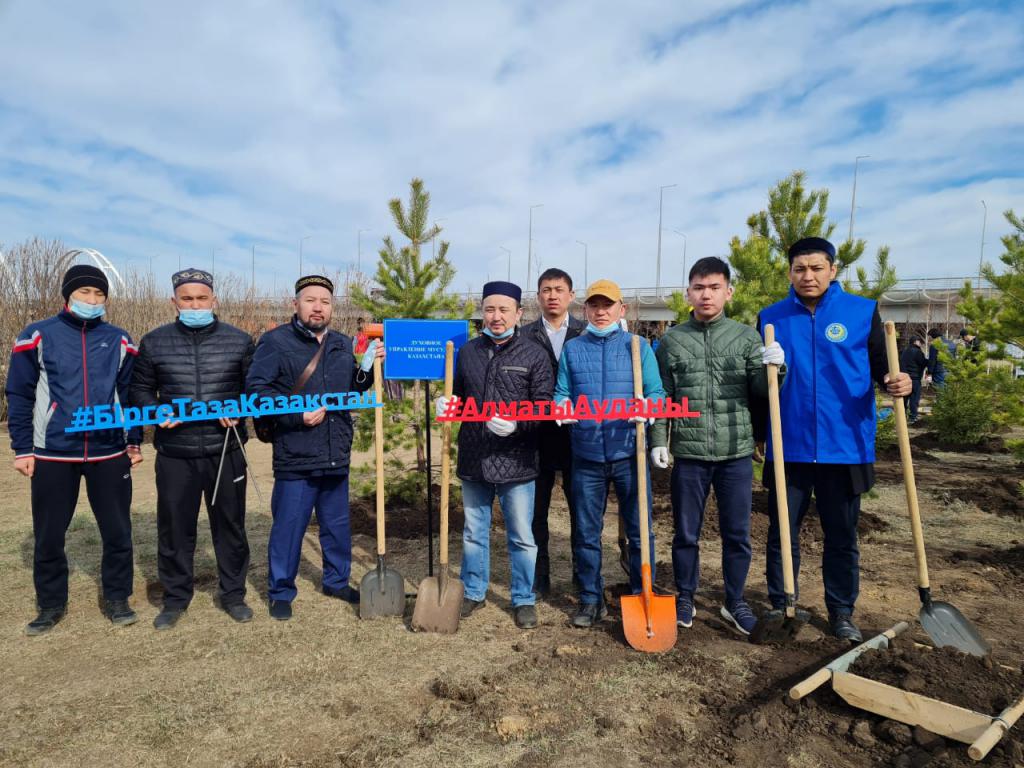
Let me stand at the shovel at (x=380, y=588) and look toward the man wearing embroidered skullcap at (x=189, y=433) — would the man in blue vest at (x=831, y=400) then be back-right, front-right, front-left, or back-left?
back-left

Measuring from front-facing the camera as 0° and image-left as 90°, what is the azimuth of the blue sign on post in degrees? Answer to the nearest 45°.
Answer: approximately 0°

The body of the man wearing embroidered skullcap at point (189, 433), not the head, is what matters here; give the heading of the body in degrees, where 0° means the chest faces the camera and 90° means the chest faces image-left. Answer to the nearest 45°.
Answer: approximately 0°

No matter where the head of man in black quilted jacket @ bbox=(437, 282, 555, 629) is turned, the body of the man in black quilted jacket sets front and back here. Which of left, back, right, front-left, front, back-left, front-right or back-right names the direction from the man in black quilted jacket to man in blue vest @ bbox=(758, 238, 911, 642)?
left

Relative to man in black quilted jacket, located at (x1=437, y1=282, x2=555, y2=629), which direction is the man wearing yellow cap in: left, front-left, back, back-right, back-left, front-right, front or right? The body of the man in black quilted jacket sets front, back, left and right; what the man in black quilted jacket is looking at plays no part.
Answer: left

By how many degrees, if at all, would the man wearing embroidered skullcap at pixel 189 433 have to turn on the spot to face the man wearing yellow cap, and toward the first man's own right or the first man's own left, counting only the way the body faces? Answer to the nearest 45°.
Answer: approximately 45° to the first man's own left

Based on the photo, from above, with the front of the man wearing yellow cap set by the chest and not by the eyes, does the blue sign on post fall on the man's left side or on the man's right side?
on the man's right side

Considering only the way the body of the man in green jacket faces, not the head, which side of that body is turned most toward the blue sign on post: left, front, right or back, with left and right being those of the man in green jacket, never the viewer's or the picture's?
right

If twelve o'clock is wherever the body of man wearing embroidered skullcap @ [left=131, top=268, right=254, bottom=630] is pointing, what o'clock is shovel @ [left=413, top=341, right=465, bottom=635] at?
The shovel is roughly at 10 o'clock from the man wearing embroidered skullcap.
